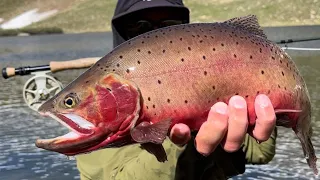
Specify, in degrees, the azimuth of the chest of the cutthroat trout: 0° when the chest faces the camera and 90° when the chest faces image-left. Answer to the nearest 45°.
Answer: approximately 90°

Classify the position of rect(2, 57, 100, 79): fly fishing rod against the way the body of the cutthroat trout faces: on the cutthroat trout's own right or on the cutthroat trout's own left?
on the cutthroat trout's own right
